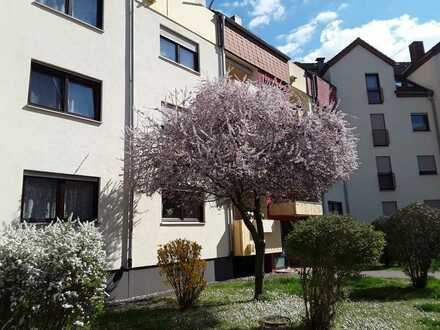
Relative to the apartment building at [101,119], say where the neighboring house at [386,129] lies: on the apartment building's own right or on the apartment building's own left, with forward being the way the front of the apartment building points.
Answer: on the apartment building's own left

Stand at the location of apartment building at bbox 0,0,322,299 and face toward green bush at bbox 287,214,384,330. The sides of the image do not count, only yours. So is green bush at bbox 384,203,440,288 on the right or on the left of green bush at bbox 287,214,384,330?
left

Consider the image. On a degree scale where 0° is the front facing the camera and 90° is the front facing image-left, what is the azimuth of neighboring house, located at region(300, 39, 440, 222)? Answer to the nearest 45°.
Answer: approximately 0°

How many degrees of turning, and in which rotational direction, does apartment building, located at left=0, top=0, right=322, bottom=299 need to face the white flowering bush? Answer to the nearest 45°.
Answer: approximately 45° to its right

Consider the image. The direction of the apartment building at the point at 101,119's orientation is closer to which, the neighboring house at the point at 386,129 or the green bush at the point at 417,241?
the green bush

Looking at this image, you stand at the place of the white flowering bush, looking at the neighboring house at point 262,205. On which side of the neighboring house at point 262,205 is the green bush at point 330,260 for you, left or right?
right

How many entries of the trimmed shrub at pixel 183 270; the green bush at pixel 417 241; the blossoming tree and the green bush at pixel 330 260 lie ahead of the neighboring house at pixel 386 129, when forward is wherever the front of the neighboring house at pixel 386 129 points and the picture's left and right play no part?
4

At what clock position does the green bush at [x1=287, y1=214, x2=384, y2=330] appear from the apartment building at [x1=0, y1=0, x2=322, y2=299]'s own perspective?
The green bush is roughly at 12 o'clock from the apartment building.

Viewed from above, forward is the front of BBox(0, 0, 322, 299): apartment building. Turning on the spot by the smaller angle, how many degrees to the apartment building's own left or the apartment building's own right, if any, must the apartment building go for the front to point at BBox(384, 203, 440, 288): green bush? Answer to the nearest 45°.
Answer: approximately 45° to the apartment building's own left
